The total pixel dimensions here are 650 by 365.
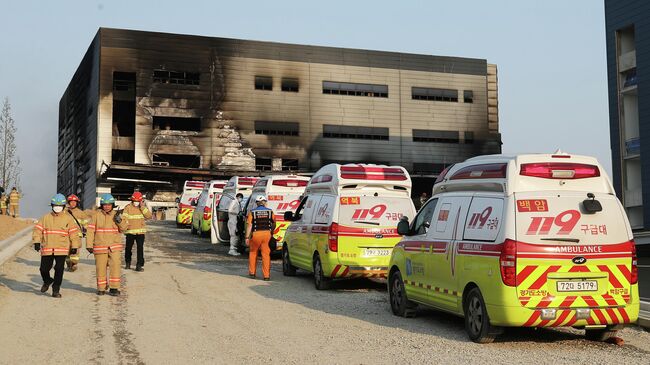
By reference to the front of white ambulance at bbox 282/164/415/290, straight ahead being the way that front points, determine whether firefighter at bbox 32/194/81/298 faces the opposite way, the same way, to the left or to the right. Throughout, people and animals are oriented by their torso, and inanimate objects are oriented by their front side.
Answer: the opposite way

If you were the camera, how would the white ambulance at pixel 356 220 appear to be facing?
facing away from the viewer and to the left of the viewer

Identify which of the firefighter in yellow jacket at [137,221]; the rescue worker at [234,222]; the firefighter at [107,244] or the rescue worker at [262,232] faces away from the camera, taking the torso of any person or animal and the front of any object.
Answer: the rescue worker at [262,232]

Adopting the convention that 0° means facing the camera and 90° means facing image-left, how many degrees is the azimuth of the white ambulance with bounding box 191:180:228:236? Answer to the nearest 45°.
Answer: approximately 135°

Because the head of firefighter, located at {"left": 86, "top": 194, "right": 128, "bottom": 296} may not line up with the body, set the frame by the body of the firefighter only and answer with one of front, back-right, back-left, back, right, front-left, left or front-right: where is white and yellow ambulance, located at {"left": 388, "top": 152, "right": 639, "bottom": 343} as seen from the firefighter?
front-left
